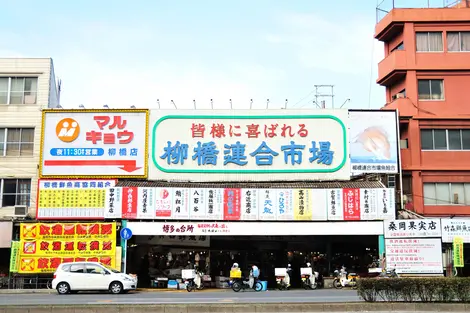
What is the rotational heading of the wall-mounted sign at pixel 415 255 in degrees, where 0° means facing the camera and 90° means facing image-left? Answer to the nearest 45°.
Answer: approximately 0°

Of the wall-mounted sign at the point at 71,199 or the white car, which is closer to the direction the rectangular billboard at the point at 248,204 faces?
the white car

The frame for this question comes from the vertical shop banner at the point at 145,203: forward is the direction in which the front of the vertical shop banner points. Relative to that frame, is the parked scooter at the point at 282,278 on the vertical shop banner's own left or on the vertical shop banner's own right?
on the vertical shop banner's own left

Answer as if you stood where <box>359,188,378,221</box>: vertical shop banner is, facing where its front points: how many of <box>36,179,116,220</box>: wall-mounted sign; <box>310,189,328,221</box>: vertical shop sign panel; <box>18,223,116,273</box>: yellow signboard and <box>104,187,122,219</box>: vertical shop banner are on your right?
4

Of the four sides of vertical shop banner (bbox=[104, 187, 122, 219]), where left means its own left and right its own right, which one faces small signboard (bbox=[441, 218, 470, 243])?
left

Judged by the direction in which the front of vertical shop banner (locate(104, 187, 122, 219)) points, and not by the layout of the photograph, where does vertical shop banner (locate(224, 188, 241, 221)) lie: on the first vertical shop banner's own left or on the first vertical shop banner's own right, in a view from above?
on the first vertical shop banner's own left

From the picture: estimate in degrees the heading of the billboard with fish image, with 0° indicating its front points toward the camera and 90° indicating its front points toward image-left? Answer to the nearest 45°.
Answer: approximately 0°
